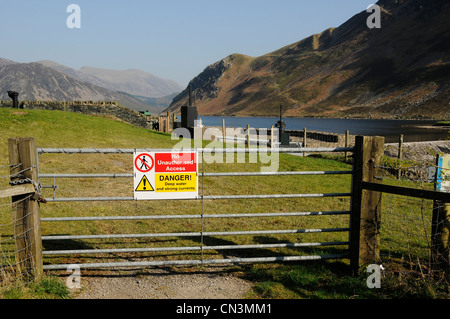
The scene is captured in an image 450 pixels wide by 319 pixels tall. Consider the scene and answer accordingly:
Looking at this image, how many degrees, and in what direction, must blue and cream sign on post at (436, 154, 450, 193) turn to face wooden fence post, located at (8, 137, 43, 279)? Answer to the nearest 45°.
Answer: approximately 45° to its right

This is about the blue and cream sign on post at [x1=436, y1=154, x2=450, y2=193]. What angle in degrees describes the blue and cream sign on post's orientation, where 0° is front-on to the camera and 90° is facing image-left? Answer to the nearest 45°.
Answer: approximately 0°
